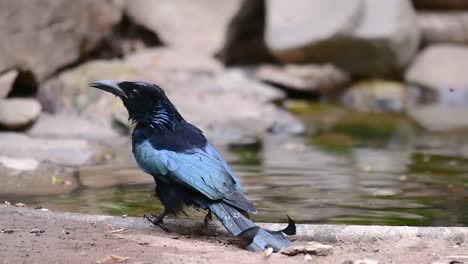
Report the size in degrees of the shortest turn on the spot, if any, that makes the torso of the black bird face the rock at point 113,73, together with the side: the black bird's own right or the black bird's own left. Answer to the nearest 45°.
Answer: approximately 45° to the black bird's own right

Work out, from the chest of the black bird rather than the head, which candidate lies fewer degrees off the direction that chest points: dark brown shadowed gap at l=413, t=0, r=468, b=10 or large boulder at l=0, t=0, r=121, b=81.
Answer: the large boulder

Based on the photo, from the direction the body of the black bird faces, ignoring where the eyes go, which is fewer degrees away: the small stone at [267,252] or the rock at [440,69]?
the rock

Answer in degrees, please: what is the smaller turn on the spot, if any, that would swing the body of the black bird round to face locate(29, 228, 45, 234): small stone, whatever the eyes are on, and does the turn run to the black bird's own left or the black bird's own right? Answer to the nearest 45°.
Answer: approximately 45° to the black bird's own left

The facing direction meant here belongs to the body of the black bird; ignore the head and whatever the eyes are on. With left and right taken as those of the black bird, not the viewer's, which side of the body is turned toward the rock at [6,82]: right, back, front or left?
front

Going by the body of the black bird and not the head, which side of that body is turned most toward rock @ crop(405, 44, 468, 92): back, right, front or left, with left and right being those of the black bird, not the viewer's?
right

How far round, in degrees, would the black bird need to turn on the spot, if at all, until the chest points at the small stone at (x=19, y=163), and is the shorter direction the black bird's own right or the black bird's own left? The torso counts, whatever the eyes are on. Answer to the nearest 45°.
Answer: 0° — it already faces it

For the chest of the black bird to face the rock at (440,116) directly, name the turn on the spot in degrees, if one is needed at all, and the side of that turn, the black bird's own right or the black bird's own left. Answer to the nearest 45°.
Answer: approximately 90° to the black bird's own right

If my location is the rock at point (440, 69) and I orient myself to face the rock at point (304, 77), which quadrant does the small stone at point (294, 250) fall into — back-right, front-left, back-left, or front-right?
front-left

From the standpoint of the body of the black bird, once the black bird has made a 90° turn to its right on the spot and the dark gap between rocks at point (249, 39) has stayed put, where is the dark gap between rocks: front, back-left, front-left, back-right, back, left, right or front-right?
front-left

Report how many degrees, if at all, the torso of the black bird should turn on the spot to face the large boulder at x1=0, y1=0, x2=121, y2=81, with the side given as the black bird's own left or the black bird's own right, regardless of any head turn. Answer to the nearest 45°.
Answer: approximately 45° to the black bird's own right

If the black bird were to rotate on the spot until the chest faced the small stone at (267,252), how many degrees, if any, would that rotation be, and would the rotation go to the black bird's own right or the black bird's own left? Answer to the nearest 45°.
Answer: approximately 180°

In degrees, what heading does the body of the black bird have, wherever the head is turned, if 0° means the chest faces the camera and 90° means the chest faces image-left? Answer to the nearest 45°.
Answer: approximately 135°

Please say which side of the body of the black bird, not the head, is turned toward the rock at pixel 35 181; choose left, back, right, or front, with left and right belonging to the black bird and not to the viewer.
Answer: front

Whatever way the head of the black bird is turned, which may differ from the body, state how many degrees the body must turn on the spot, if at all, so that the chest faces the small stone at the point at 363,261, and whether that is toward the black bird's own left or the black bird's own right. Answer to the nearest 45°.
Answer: approximately 180°

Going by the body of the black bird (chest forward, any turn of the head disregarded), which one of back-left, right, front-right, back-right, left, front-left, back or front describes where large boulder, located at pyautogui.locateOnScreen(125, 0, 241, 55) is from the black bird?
front-right
